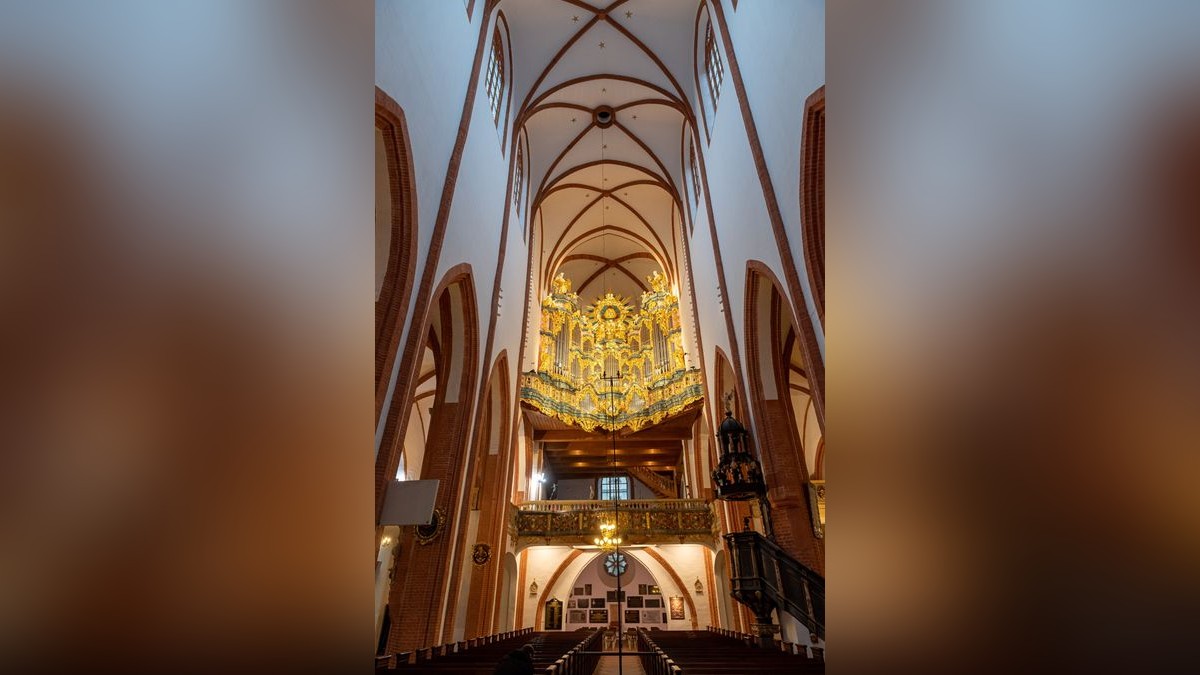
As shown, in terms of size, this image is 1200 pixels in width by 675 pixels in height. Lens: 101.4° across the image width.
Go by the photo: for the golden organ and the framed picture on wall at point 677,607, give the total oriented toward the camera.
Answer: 2

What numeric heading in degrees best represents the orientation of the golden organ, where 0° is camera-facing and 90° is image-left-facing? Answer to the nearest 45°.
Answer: approximately 0°

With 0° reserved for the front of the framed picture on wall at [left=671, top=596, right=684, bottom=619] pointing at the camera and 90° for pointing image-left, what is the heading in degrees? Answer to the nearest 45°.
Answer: approximately 0°

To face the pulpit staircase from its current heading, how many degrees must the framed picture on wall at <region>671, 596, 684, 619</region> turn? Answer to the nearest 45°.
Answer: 0° — it already faces it

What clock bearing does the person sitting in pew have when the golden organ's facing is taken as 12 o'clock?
The person sitting in pew is roughly at 12 o'clock from the golden organ.
